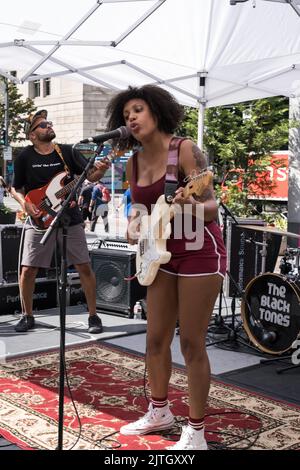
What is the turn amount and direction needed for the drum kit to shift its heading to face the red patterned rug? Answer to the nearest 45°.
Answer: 0° — it already faces it

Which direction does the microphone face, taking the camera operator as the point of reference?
facing to the right of the viewer

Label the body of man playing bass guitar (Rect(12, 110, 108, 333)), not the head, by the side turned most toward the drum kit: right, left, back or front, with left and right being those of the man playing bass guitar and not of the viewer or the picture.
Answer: left

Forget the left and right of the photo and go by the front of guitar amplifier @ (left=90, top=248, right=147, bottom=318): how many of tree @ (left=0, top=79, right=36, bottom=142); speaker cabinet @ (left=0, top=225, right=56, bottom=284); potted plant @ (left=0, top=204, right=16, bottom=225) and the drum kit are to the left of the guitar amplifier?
1

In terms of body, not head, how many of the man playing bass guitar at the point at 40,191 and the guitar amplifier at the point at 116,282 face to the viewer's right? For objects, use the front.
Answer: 0

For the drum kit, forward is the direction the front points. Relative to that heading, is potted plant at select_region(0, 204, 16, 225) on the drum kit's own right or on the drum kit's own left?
on the drum kit's own right

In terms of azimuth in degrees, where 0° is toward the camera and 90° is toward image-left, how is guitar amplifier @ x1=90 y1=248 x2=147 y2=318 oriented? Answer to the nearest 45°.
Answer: approximately 45°

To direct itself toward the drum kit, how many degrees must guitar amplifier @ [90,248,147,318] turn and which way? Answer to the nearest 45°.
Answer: approximately 90° to its left

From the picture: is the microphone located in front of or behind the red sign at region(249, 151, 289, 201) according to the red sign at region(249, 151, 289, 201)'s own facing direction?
in front

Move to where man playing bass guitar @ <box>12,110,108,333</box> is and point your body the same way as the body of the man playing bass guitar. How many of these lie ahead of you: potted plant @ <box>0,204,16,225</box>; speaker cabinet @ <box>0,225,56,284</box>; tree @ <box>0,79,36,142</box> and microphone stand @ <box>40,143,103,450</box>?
1

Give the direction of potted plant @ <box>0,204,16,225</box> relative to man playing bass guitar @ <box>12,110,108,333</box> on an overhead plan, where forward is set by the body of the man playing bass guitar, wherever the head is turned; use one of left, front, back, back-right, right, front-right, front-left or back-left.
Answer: back
